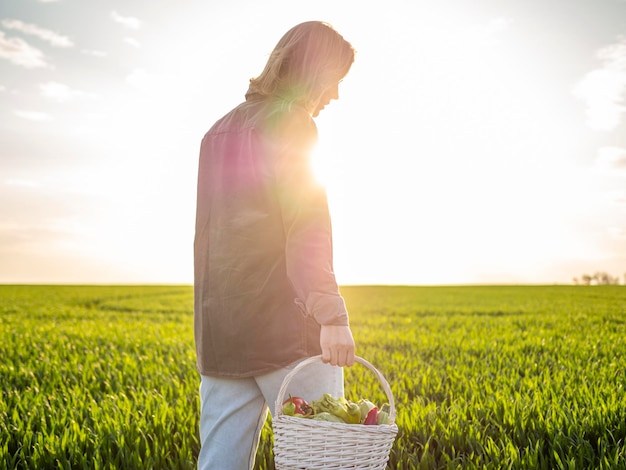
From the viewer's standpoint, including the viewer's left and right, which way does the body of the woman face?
facing away from the viewer and to the right of the viewer
